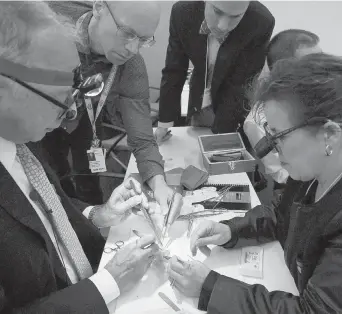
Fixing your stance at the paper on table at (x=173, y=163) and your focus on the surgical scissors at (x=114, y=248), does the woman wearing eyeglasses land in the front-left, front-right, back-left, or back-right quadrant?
front-left

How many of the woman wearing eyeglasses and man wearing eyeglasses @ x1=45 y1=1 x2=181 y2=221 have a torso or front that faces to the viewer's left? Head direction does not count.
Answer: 1

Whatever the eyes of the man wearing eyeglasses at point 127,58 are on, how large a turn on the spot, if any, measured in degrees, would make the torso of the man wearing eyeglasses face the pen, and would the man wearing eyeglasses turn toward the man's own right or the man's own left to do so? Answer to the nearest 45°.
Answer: approximately 45° to the man's own right

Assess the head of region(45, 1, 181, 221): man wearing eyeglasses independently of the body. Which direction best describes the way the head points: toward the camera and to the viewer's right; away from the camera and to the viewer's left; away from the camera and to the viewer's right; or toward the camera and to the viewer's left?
toward the camera and to the viewer's right

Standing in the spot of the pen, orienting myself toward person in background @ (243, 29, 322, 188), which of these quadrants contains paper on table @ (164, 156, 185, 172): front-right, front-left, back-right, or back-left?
front-left

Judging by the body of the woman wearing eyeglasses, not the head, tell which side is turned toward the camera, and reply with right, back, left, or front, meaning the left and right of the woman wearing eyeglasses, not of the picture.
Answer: left

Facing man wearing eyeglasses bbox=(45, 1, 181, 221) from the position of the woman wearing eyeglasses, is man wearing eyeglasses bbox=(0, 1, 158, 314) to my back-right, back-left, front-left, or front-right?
front-left

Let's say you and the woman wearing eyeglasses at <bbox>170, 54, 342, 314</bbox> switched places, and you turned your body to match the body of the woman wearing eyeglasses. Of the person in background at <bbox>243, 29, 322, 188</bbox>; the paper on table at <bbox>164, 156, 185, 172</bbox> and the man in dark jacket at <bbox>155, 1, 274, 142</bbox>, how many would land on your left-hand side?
0

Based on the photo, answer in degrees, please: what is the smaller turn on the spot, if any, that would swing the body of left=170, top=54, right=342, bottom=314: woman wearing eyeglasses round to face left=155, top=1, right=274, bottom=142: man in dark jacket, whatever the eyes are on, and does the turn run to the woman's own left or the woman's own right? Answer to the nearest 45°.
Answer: approximately 90° to the woman's own right

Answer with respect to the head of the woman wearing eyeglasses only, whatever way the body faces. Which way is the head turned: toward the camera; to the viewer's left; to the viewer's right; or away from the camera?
to the viewer's left

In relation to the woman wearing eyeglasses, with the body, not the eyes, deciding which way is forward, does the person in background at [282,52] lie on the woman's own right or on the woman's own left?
on the woman's own right
